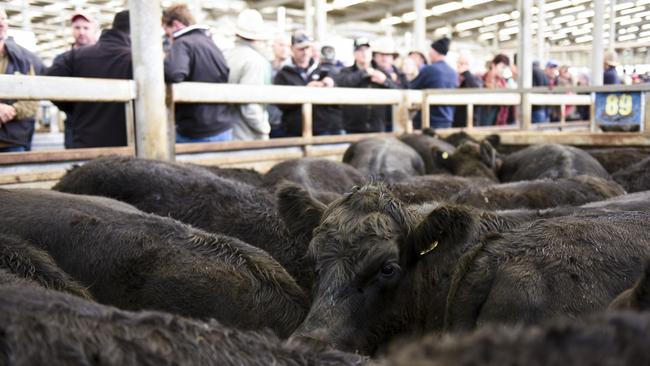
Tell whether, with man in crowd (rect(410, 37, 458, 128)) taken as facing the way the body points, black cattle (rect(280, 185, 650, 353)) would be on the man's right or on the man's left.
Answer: on the man's left

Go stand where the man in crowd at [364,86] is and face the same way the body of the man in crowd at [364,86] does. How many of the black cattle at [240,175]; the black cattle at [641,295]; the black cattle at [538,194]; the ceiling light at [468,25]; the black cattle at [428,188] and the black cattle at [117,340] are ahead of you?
5

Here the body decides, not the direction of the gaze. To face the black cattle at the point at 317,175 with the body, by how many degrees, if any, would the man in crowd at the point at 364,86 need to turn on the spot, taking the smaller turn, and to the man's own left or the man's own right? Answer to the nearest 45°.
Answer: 0° — they already face it

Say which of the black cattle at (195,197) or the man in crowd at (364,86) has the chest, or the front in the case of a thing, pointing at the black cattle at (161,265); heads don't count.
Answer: the man in crowd

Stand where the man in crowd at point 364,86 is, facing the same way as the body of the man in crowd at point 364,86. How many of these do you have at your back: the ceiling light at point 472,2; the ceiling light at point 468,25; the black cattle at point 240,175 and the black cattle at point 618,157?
2

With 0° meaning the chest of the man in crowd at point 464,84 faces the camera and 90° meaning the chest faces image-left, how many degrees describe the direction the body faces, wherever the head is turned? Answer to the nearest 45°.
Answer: approximately 45°

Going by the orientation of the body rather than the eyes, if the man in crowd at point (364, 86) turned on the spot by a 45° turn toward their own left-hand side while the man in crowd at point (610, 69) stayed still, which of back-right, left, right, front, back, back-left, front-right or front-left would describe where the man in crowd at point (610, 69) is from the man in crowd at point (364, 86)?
left

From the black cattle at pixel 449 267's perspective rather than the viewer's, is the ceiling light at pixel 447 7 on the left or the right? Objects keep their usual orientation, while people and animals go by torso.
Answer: on its right

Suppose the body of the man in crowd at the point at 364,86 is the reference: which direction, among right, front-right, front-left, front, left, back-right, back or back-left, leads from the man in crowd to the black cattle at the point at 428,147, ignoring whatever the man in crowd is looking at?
front-left

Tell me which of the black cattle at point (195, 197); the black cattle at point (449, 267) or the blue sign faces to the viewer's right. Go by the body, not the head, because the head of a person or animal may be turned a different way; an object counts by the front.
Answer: the black cattle at point (195, 197)

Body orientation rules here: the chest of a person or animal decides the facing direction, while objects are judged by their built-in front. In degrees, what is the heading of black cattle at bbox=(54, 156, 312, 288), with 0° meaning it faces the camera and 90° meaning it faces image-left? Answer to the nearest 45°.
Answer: approximately 270°

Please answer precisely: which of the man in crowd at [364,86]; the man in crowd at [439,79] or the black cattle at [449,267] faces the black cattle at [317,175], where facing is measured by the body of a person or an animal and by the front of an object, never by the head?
the man in crowd at [364,86]
